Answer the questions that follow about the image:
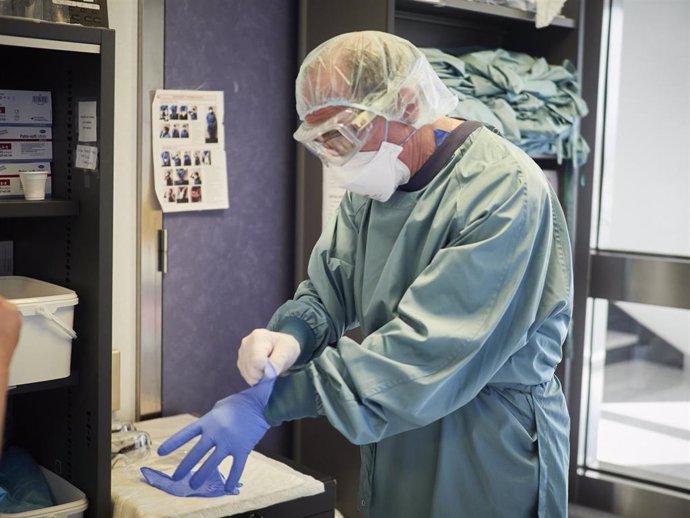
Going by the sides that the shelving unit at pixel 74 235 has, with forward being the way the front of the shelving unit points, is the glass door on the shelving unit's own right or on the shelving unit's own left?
on the shelving unit's own left

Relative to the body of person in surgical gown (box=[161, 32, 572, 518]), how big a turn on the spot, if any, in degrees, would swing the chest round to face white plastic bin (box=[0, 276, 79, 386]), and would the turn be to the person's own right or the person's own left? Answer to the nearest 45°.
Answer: approximately 45° to the person's own right

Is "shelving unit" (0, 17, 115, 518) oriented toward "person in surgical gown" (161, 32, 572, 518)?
yes

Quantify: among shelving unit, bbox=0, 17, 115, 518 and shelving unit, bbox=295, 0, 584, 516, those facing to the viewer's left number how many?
0

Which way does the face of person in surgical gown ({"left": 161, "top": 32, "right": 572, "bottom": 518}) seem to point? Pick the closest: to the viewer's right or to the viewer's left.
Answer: to the viewer's left

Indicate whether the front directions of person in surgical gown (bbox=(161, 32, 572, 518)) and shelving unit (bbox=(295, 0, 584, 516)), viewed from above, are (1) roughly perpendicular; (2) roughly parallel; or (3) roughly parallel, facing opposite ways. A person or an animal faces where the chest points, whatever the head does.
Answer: roughly perpendicular

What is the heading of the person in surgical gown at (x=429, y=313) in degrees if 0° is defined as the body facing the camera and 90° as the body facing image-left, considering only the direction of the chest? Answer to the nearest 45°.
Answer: approximately 45°

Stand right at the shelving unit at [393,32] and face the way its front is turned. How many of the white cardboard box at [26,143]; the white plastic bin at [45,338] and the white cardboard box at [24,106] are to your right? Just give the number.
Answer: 3

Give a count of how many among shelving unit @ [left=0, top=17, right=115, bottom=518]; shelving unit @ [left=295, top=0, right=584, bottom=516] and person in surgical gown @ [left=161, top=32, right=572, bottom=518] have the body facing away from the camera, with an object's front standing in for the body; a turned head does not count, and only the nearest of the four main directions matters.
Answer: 0

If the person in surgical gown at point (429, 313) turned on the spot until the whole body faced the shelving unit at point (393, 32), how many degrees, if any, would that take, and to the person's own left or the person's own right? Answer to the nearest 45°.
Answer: approximately 135° to the person's own right

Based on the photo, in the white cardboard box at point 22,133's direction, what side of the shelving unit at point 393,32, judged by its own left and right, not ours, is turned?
right

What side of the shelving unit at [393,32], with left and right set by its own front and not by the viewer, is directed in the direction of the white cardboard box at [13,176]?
right
